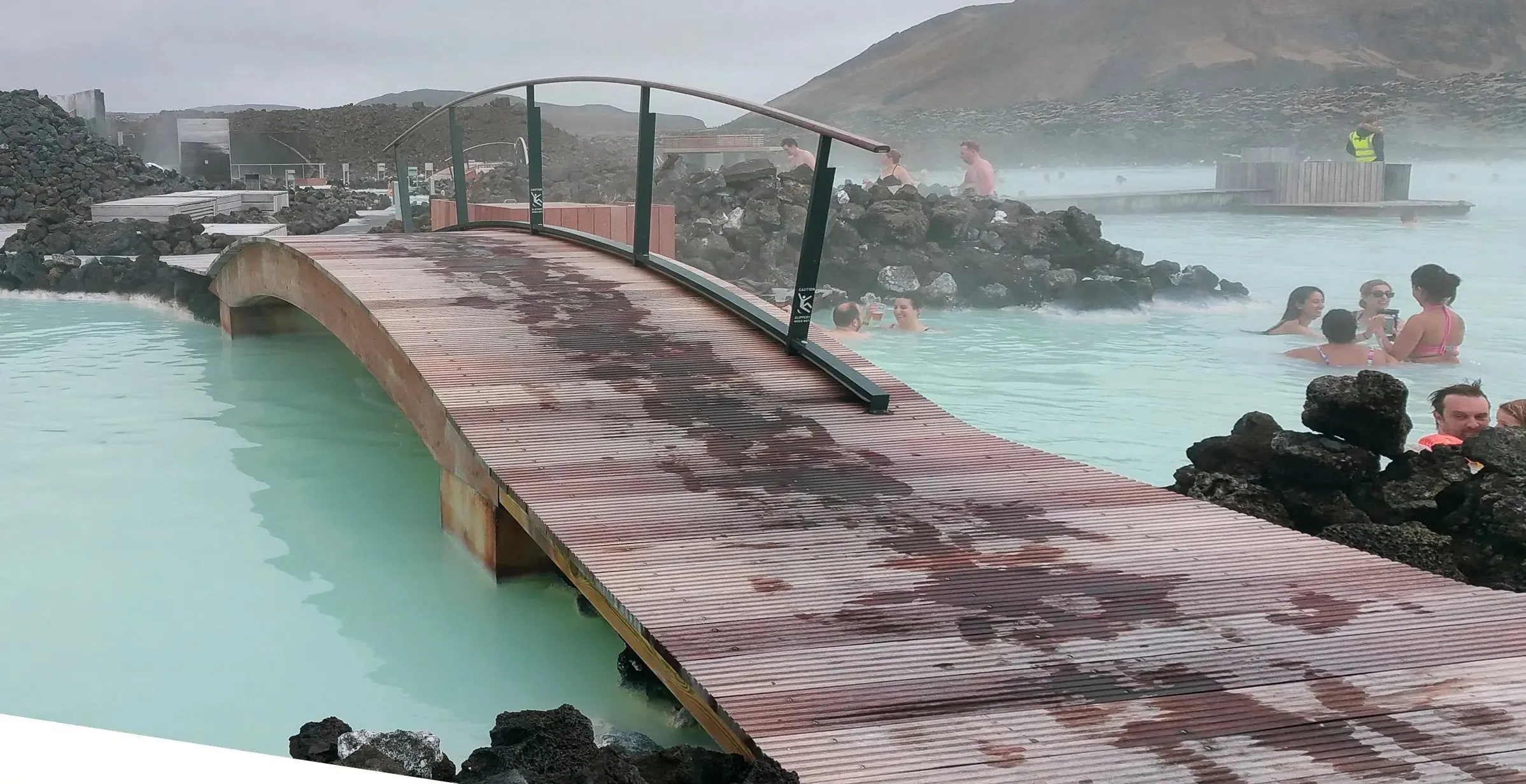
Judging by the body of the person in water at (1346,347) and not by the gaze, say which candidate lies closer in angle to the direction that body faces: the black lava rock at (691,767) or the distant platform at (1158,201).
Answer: the distant platform

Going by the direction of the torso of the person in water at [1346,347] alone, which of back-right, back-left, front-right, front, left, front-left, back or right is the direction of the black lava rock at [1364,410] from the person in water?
back

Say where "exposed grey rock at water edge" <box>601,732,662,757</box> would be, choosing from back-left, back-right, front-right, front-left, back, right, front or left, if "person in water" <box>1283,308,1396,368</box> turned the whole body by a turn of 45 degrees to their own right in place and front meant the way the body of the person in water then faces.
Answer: back-right

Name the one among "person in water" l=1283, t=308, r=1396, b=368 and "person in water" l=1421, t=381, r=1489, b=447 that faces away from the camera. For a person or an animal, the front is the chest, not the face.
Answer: "person in water" l=1283, t=308, r=1396, b=368

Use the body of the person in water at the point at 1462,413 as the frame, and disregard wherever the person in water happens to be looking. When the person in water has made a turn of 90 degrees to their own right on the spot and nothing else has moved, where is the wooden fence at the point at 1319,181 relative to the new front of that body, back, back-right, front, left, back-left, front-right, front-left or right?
back-right

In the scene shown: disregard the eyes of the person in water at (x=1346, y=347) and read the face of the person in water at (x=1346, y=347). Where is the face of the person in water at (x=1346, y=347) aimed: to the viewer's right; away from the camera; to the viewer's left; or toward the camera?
away from the camera

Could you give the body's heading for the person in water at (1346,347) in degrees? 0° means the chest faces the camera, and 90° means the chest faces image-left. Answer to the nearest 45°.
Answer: approximately 180°

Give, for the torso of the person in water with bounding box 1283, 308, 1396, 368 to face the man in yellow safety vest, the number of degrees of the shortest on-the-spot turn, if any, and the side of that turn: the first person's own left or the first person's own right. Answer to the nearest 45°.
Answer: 0° — they already face them

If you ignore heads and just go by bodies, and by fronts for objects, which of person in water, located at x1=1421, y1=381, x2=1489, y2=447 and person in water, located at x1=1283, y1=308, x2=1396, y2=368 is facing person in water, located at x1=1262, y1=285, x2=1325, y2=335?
person in water, located at x1=1283, y1=308, x2=1396, y2=368

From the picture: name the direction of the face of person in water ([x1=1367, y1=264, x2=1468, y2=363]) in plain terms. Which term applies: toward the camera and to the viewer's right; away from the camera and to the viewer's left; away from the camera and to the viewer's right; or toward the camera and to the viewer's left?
away from the camera and to the viewer's left

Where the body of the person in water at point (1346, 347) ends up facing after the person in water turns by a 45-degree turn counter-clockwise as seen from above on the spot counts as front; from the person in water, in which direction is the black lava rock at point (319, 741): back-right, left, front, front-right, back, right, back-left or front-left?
back-left

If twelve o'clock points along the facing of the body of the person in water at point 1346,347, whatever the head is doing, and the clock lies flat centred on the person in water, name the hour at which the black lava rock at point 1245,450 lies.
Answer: The black lava rock is roughly at 6 o'clock from the person in water.

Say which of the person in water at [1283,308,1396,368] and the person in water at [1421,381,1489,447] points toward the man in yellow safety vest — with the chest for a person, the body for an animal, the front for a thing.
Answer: the person in water at [1283,308,1396,368]

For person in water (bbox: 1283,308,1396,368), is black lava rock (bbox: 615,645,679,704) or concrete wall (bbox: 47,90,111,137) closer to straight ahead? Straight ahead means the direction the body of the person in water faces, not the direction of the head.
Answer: the concrete wall
